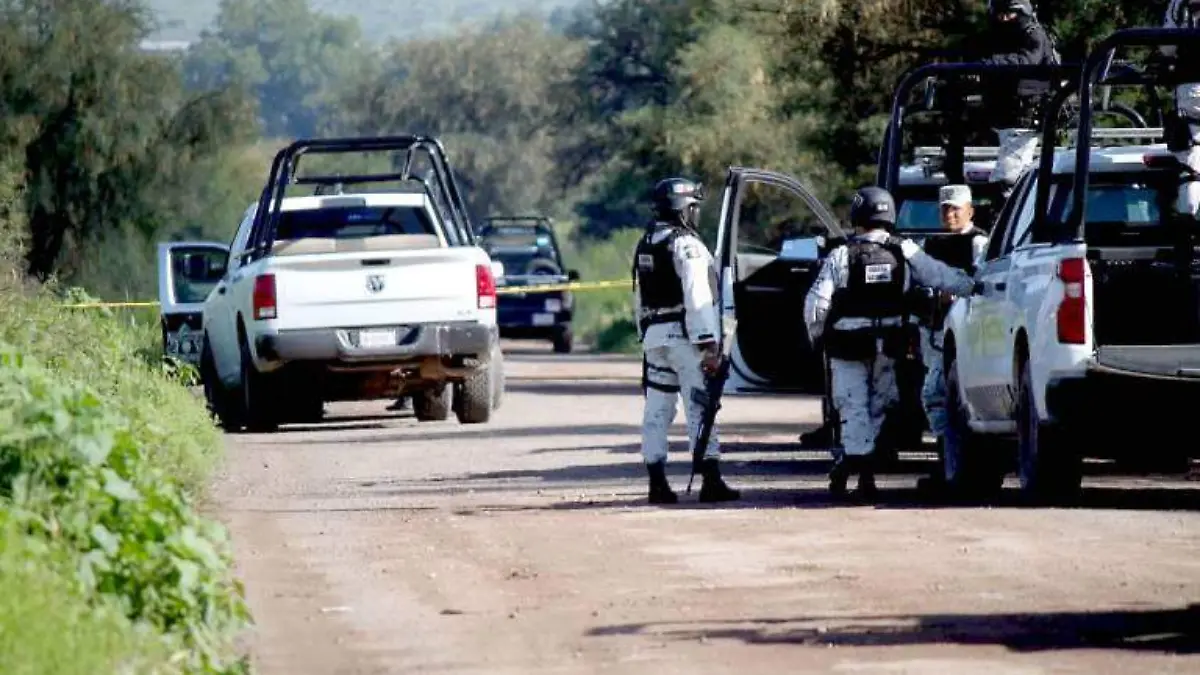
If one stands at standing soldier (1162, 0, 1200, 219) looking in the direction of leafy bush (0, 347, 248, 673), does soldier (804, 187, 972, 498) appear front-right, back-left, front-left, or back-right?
front-right

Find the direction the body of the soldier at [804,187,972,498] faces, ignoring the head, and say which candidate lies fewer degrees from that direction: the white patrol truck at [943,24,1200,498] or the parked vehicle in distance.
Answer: the parked vehicle in distance

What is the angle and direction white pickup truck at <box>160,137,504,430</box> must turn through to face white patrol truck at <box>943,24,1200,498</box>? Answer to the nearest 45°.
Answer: approximately 135° to its right

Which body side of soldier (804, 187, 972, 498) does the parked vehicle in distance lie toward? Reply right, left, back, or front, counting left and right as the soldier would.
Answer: front

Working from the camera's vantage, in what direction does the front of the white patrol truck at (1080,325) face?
facing away from the viewer and to the left of the viewer

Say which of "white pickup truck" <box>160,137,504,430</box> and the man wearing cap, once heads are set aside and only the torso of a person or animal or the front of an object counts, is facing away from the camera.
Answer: the white pickup truck

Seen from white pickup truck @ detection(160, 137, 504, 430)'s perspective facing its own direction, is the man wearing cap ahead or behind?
behind

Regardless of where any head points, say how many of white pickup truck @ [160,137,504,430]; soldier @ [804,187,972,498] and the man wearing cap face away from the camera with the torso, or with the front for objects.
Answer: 2

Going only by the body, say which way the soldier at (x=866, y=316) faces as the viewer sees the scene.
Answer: away from the camera

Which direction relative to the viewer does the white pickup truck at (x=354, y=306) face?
away from the camera

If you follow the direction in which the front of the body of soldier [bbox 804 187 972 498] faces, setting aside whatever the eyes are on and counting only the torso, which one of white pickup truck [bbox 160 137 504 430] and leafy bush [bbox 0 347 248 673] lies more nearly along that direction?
the white pickup truck

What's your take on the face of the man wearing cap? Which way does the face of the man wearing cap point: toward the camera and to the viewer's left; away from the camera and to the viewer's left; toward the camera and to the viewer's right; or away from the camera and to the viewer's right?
toward the camera and to the viewer's left

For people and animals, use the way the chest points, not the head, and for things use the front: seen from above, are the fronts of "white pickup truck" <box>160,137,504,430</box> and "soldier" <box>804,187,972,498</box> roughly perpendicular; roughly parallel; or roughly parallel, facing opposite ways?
roughly parallel
